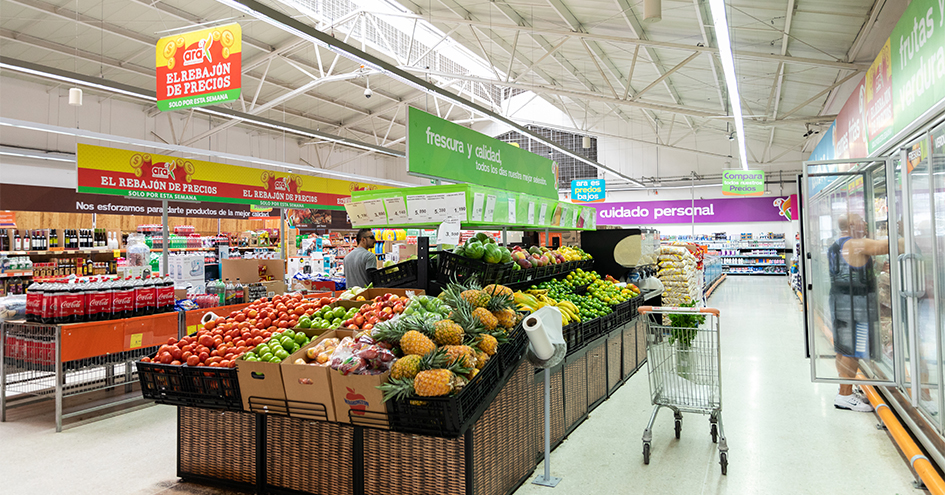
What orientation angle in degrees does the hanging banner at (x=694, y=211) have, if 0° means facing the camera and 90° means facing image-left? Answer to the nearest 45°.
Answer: approximately 0°

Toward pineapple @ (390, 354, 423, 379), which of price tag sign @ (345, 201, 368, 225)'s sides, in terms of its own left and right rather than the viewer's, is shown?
front

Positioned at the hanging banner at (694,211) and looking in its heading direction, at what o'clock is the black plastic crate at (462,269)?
The black plastic crate is roughly at 12 o'clock from the hanging banner.

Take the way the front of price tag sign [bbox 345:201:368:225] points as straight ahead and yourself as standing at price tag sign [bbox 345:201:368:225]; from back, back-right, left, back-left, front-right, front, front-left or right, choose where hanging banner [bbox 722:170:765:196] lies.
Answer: back-left

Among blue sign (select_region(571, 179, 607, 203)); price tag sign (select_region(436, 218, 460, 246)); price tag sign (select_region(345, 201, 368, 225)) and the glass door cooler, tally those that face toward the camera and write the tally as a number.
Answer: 3

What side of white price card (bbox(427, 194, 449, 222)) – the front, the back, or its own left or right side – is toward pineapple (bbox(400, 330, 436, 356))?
front
